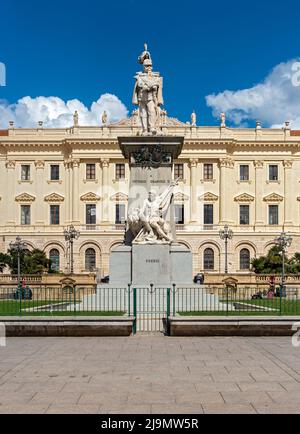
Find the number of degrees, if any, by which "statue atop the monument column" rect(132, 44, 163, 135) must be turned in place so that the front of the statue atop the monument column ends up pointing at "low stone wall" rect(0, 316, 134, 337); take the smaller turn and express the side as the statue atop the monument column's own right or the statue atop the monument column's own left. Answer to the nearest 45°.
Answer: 0° — it already faces it

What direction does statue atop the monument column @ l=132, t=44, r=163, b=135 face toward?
toward the camera

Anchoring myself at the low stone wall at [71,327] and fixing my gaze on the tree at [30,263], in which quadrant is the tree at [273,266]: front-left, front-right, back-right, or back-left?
front-right

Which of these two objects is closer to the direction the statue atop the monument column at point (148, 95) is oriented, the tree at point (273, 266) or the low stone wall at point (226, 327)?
the low stone wall

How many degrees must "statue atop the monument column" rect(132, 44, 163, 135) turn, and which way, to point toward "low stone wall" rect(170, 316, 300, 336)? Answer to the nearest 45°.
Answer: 0° — it already faces it

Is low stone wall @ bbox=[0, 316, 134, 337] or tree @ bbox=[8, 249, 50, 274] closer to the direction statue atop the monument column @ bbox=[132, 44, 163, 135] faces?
the low stone wall

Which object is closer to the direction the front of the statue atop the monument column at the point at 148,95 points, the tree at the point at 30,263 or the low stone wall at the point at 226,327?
the low stone wall

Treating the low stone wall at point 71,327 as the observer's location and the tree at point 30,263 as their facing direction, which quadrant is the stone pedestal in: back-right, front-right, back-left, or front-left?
front-right
